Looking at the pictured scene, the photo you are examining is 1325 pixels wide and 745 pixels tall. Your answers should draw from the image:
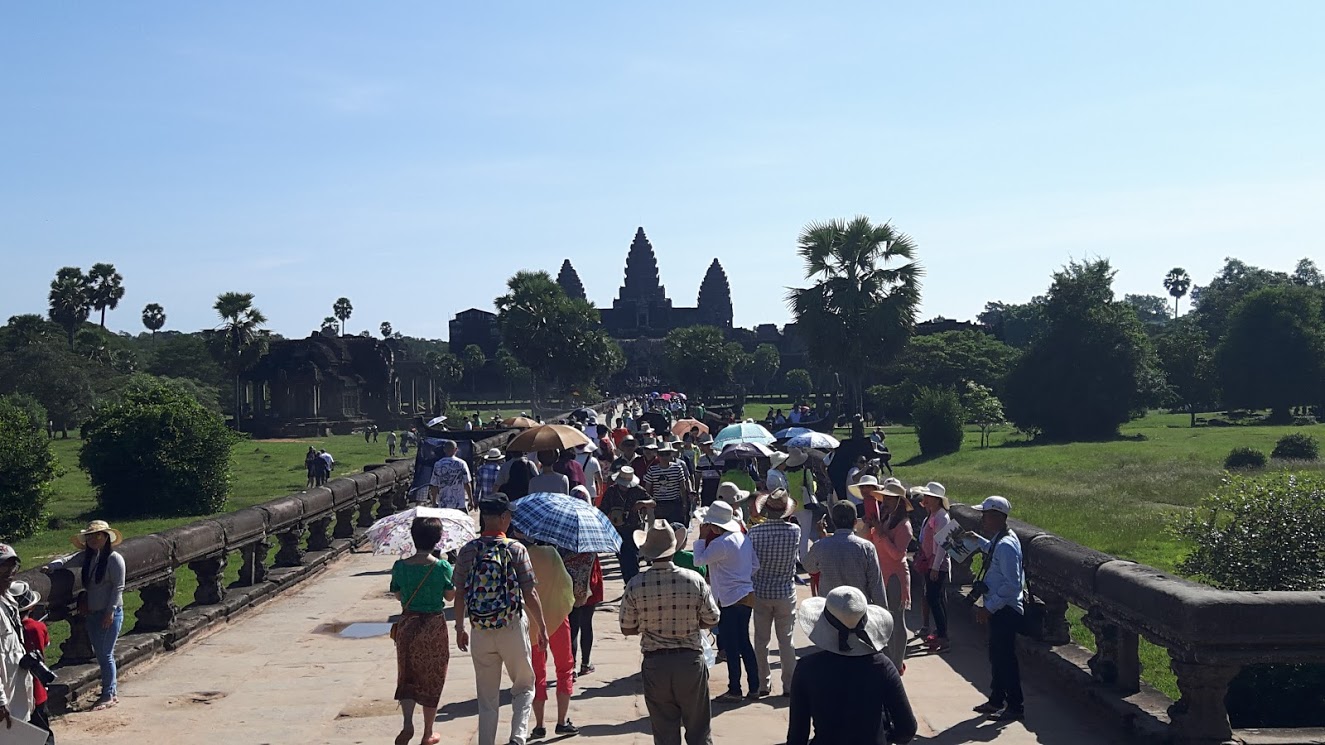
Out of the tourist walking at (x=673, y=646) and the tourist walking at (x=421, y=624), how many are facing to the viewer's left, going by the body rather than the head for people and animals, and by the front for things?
0

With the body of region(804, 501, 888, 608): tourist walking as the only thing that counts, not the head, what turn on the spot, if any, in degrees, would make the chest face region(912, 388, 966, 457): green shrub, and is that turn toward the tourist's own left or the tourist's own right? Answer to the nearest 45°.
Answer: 0° — they already face it

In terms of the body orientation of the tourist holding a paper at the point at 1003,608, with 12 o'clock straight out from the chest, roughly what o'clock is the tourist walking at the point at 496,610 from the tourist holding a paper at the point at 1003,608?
the tourist walking at the point at 496,610 is roughly at 11 o'clock from the tourist holding a paper at the point at 1003,608.

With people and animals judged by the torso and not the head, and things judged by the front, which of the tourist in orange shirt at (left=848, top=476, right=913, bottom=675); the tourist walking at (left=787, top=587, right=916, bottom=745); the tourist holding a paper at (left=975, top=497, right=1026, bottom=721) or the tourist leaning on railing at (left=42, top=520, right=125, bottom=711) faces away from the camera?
the tourist walking at (left=787, top=587, right=916, bottom=745)

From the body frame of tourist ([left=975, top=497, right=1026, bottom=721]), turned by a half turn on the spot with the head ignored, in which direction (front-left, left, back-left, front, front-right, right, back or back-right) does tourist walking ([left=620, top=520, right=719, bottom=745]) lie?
back-right

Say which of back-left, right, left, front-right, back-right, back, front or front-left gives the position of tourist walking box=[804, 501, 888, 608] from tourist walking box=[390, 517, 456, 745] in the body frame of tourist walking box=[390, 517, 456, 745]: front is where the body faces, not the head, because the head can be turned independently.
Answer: right

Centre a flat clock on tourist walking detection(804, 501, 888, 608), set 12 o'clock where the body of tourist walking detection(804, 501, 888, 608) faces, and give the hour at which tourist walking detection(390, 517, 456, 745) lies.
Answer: tourist walking detection(390, 517, 456, 745) is roughly at 8 o'clock from tourist walking detection(804, 501, 888, 608).

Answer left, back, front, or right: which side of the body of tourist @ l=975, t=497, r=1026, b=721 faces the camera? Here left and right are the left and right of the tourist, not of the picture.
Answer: left

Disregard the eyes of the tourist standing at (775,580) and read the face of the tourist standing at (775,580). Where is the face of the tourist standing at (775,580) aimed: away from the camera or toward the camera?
away from the camera

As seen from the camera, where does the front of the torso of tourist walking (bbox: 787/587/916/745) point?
away from the camera

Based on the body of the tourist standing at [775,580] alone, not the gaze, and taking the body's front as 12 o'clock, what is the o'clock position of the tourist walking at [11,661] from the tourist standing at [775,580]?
the tourist walking at [11,661] is roughly at 8 o'clock from the tourist standing at [775,580].

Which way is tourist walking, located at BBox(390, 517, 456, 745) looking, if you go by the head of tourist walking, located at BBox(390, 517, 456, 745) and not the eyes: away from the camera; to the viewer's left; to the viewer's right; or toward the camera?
away from the camera

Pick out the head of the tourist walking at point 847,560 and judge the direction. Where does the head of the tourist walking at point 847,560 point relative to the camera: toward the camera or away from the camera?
away from the camera

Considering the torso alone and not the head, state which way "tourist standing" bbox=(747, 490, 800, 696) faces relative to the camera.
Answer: away from the camera

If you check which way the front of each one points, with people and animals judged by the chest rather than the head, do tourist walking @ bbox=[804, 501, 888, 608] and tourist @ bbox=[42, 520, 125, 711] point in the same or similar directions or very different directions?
very different directions

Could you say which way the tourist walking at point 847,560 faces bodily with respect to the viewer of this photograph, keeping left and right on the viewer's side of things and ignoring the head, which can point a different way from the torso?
facing away from the viewer

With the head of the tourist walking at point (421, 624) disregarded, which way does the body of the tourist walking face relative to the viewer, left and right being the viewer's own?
facing away from the viewer

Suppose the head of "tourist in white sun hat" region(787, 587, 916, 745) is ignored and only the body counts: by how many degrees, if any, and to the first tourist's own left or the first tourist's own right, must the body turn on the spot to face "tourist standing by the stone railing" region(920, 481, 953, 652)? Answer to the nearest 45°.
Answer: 0° — they already face them
